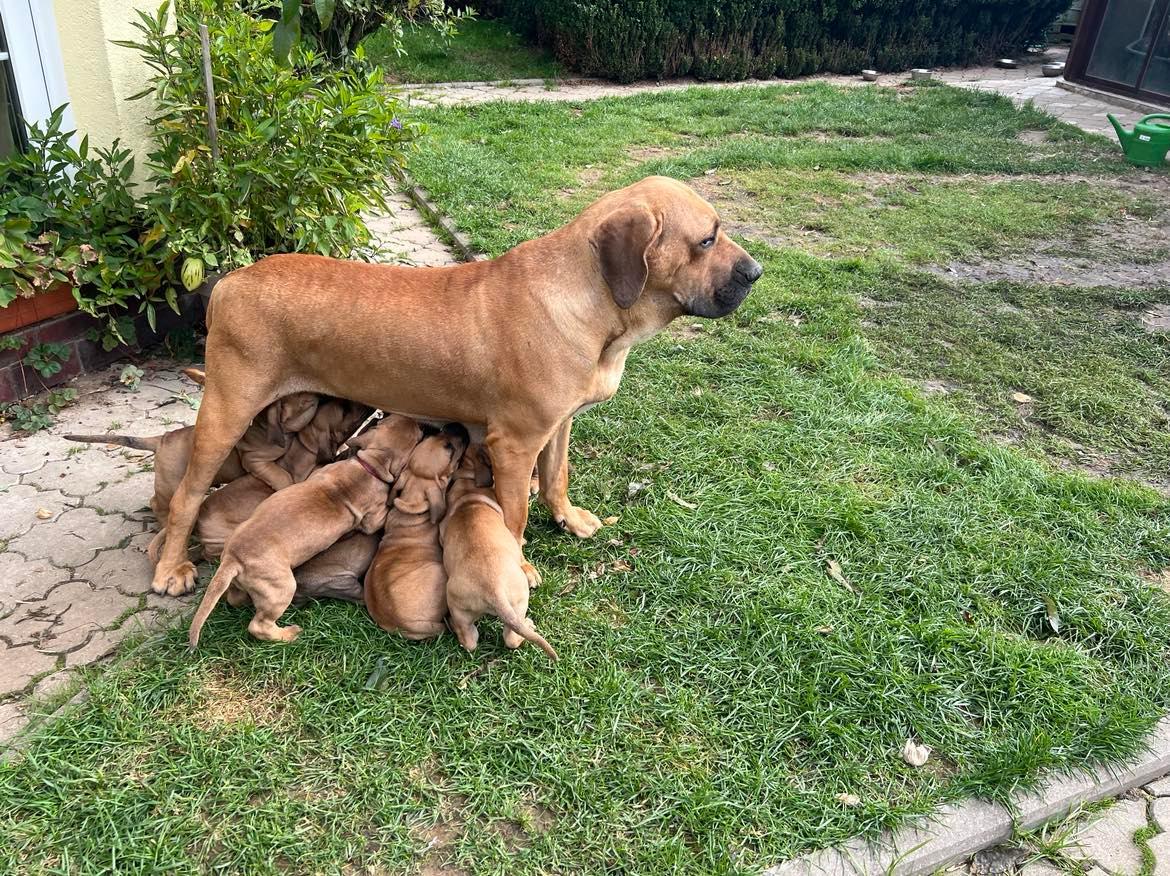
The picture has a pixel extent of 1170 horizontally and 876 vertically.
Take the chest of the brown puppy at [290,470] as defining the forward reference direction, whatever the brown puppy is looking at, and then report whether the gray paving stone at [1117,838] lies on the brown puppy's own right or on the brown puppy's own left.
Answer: on the brown puppy's own right

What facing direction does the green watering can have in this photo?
to the viewer's left

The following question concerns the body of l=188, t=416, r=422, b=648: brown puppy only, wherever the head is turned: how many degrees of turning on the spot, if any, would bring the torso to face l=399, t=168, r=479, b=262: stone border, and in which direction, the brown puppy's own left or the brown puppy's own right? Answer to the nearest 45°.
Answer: approximately 45° to the brown puppy's own left

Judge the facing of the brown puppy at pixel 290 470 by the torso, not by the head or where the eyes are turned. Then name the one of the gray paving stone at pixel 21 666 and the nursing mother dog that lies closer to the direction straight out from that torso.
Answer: the nursing mother dog

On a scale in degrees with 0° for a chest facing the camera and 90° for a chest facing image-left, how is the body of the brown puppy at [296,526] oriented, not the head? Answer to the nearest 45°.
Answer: approximately 225°

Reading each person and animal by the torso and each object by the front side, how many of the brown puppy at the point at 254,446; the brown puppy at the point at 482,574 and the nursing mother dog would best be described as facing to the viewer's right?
2

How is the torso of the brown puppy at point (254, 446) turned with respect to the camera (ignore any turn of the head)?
to the viewer's right

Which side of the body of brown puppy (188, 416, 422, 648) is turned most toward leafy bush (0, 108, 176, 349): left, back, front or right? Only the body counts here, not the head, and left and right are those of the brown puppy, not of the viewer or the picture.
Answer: left

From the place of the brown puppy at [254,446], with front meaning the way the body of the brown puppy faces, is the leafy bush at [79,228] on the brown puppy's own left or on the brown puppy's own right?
on the brown puppy's own left

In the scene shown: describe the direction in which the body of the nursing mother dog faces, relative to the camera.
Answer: to the viewer's right

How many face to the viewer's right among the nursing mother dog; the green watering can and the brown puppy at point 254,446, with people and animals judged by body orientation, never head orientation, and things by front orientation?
2

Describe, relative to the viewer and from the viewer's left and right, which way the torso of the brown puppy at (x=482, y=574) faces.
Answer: facing away from the viewer

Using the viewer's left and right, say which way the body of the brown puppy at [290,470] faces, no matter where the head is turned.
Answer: facing away from the viewer and to the right of the viewer

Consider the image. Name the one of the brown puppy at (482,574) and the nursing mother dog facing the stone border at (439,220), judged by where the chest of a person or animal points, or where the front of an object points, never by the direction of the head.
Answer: the brown puppy
